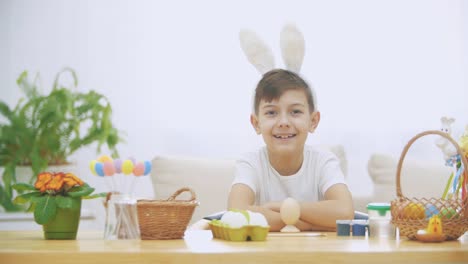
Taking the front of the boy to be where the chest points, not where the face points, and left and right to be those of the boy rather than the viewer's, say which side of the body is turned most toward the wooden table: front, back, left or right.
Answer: front

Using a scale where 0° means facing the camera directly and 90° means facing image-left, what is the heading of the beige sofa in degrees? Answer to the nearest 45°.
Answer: approximately 0°

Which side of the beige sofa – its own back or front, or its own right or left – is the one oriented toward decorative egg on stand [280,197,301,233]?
front

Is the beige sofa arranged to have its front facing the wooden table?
yes

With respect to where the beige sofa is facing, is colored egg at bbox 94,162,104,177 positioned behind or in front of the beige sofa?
in front

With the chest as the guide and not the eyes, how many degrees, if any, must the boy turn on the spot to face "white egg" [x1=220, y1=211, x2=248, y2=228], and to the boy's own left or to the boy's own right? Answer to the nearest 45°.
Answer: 0° — they already face it

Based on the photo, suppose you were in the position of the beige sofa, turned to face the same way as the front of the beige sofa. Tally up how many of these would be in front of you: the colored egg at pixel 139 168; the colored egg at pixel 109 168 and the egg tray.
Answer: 3

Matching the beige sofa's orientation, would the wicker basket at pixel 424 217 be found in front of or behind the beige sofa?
in front

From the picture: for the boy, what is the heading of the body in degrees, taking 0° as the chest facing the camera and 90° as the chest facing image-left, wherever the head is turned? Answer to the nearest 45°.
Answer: approximately 0°

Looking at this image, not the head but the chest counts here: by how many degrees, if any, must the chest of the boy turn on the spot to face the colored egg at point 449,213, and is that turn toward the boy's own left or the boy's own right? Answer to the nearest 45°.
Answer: approximately 45° to the boy's own left

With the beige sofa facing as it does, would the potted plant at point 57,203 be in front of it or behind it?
in front
